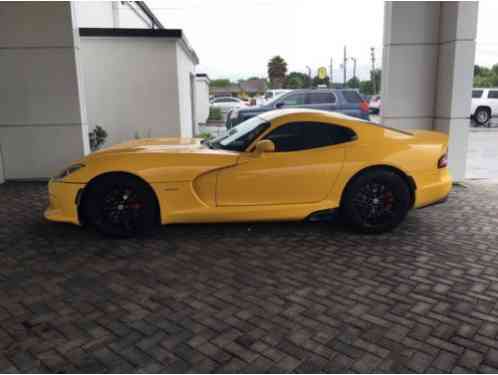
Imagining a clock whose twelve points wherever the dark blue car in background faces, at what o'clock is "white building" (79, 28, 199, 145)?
The white building is roughly at 11 o'clock from the dark blue car in background.

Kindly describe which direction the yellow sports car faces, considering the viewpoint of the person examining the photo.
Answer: facing to the left of the viewer

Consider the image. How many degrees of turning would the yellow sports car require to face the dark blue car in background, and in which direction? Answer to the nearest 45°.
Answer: approximately 90° to its right

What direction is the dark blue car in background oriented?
to the viewer's left

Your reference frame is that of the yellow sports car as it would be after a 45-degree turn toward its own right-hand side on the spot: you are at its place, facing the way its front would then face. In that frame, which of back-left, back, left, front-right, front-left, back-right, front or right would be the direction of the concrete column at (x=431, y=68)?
right

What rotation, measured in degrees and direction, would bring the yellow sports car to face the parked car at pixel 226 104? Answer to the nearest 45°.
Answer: approximately 90° to its right

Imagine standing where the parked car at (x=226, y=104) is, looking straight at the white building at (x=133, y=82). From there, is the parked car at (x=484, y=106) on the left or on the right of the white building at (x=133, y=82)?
left

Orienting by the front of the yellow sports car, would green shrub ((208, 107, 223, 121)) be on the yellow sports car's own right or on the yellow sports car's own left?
on the yellow sports car's own right
